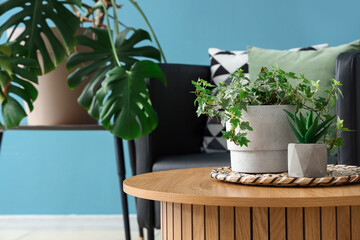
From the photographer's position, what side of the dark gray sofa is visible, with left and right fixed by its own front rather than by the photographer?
front

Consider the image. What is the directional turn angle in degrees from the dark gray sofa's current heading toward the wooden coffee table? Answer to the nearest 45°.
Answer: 0° — it already faces it

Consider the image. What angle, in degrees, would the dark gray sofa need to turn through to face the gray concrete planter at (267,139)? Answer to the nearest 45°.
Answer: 0° — it already faces it

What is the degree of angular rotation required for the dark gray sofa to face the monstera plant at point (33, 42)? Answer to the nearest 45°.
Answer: approximately 90° to its right

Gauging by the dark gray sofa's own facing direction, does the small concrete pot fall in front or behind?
in front

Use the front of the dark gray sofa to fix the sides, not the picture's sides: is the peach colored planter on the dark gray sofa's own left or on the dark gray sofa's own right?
on the dark gray sofa's own right

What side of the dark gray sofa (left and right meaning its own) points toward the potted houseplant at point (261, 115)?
front

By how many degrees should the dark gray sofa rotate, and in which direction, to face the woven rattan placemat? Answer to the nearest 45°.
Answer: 0° — it already faces it

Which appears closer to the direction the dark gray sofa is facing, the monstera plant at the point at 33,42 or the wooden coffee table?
the wooden coffee table
